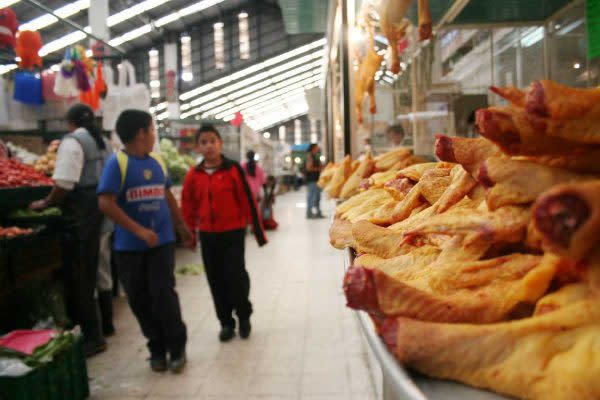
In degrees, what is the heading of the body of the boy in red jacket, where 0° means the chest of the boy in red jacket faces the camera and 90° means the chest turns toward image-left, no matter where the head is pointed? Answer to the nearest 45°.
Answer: approximately 0°

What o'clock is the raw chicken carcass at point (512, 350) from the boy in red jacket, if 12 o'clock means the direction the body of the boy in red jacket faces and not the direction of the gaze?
The raw chicken carcass is roughly at 12 o'clock from the boy in red jacket.

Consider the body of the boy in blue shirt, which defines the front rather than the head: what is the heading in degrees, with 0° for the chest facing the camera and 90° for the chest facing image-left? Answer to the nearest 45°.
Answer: approximately 315°
